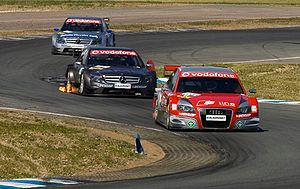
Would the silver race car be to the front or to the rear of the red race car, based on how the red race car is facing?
to the rear

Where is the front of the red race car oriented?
toward the camera
